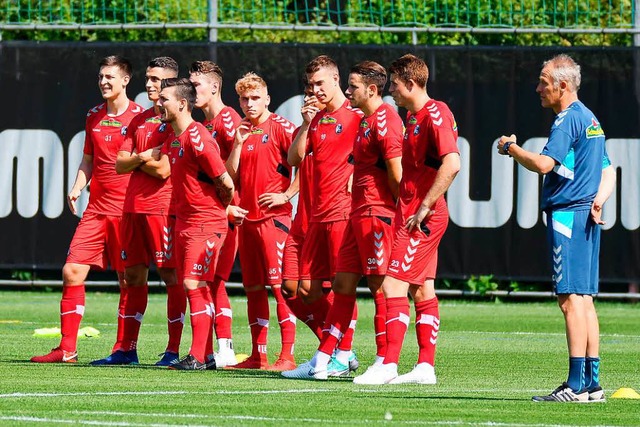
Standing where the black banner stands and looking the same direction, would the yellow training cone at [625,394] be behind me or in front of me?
in front

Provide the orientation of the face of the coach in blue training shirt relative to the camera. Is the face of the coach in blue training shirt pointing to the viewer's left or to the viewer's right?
to the viewer's left

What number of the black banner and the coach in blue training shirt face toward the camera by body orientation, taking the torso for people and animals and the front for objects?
1

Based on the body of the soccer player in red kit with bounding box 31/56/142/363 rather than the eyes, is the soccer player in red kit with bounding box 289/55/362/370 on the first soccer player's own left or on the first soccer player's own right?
on the first soccer player's own left
